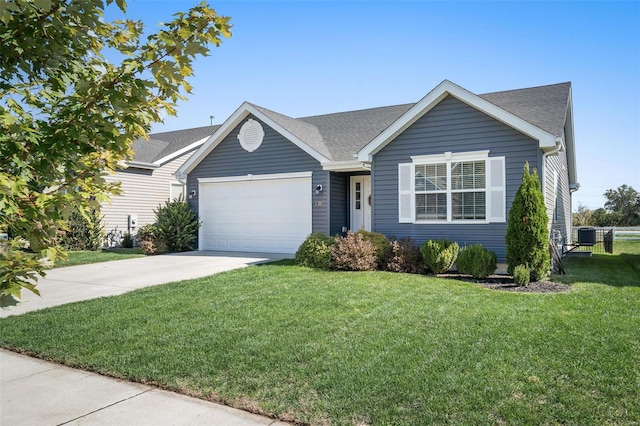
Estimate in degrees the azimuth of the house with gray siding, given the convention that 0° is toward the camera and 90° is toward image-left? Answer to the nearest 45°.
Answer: approximately 45°

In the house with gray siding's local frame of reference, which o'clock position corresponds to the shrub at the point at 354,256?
The shrub is roughly at 11 o'clock from the house with gray siding.

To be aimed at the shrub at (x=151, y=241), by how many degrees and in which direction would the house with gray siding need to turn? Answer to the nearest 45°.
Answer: approximately 45° to its right

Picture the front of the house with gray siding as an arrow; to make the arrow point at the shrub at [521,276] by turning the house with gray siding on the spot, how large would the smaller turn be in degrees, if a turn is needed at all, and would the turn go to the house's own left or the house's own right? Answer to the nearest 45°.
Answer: approximately 90° to the house's own left

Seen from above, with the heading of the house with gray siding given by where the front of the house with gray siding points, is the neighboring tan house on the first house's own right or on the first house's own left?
on the first house's own right

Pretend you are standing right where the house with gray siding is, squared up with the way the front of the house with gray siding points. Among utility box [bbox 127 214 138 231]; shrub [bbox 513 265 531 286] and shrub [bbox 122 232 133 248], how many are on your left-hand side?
1

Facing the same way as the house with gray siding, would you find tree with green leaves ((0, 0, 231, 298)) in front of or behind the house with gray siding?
in front

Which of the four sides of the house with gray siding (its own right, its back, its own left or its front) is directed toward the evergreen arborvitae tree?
left

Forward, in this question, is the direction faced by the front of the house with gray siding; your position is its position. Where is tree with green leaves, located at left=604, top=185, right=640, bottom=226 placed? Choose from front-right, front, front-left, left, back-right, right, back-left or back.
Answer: back

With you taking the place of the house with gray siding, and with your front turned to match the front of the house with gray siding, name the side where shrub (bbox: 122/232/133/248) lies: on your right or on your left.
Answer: on your right

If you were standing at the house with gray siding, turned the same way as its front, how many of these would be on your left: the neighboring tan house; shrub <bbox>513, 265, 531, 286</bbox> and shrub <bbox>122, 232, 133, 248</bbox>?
1
